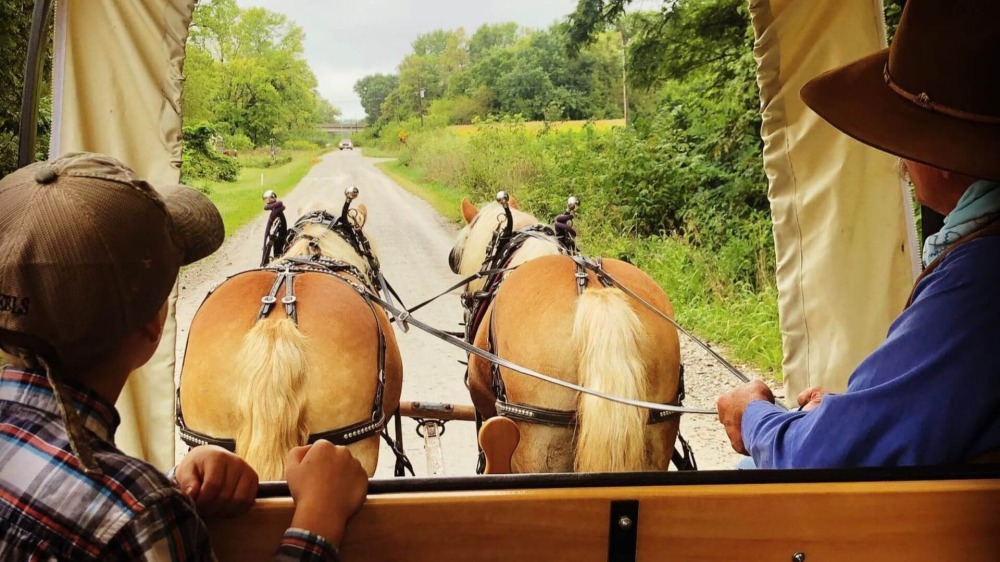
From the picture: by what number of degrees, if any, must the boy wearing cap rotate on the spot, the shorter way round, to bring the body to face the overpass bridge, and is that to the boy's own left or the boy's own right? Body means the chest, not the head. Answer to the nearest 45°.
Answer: approximately 45° to the boy's own left

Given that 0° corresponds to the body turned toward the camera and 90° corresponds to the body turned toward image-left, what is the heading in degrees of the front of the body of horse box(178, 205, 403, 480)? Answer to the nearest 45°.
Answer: approximately 180°

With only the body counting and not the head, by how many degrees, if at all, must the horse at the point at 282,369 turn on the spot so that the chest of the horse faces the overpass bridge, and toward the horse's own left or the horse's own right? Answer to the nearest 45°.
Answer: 0° — it already faces it

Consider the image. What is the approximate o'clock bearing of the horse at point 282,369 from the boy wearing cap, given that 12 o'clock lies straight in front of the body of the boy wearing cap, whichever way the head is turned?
The horse is roughly at 11 o'clock from the boy wearing cap.

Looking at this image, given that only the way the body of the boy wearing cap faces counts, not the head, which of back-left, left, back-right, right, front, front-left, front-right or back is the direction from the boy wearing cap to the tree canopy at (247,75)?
front-left

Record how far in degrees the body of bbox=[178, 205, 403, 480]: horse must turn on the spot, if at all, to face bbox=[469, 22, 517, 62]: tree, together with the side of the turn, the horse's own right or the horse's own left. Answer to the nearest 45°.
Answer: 0° — it already faces it

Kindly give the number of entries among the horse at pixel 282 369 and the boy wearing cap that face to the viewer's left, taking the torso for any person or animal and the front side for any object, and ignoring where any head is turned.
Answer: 0

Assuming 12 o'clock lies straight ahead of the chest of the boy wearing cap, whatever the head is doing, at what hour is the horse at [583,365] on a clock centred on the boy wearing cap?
The horse is roughly at 12 o'clock from the boy wearing cap.

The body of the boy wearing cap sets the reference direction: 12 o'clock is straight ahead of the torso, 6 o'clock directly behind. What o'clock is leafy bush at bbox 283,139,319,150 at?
The leafy bush is roughly at 11 o'clock from the boy wearing cap.

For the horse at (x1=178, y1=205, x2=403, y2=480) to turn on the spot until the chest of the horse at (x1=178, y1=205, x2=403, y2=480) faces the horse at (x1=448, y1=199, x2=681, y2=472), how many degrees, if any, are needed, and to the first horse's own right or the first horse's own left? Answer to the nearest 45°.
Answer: approximately 90° to the first horse's own right

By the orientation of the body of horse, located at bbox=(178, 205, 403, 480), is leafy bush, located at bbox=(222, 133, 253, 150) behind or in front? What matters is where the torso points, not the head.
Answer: in front

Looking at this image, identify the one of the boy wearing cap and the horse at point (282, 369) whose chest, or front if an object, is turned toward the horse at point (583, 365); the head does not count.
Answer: the boy wearing cap

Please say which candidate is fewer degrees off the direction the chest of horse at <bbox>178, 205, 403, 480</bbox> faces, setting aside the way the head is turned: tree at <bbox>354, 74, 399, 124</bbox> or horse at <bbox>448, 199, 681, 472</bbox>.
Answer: the tree

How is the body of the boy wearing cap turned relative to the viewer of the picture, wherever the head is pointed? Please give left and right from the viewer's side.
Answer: facing away from the viewer and to the right of the viewer

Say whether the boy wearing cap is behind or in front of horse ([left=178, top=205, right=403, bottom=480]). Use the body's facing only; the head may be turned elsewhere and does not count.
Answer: behind
